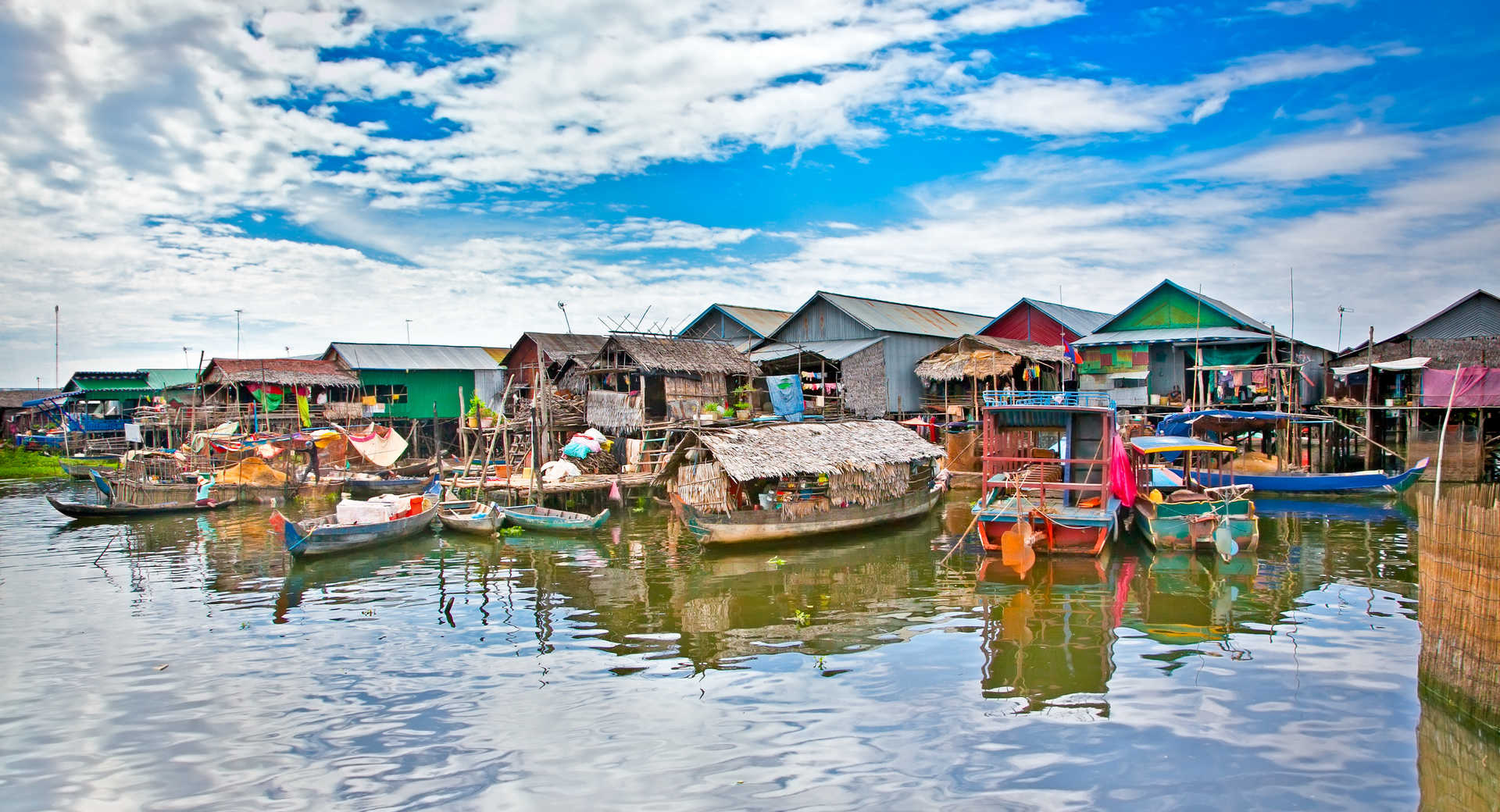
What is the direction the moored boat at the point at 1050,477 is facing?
away from the camera

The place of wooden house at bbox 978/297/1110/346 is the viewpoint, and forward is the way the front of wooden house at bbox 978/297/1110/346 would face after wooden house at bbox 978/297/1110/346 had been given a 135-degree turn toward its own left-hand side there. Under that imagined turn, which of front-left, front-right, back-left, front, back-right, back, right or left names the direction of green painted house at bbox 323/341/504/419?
back

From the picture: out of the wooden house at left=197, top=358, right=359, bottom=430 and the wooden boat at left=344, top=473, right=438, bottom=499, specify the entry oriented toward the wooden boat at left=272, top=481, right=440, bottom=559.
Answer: the wooden house

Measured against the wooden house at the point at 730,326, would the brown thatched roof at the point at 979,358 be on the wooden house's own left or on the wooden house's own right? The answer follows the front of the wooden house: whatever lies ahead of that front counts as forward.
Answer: on the wooden house's own left

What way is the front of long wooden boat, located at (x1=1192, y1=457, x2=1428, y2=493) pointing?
to the viewer's right

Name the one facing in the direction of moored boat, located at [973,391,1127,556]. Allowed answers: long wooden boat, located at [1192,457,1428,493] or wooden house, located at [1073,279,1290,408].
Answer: the wooden house

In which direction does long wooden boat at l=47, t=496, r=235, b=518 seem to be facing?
to the viewer's left

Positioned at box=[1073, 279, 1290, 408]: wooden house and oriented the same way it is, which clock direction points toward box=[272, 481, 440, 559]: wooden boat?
The wooden boat is roughly at 1 o'clock from the wooden house.

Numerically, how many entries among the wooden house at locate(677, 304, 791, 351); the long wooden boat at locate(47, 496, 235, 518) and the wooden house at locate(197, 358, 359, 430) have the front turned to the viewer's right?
0

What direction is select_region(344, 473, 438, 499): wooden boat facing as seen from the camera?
to the viewer's right

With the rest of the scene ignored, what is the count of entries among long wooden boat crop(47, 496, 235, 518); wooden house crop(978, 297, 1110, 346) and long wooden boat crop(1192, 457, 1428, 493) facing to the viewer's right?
1

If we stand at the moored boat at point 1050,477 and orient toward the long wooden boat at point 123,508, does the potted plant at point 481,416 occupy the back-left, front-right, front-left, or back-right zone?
front-right

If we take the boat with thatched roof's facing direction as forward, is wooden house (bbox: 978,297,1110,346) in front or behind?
behind

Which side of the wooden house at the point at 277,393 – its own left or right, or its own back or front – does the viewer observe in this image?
front

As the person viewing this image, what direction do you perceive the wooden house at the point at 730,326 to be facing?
facing the viewer and to the left of the viewer
